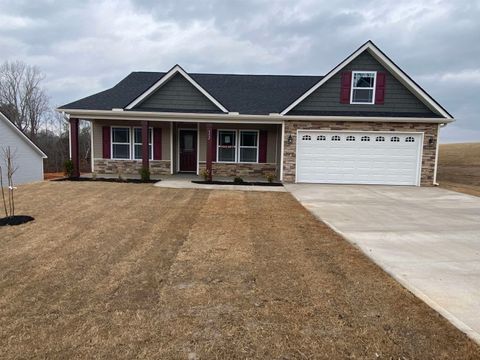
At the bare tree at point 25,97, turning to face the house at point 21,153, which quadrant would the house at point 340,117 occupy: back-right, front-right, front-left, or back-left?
front-left

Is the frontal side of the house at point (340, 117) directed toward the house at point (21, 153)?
no

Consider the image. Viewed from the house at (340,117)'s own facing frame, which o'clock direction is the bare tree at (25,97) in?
The bare tree is roughly at 4 o'clock from the house.

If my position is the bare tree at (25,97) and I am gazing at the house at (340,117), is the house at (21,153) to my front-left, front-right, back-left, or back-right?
front-right

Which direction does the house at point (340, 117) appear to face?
toward the camera
